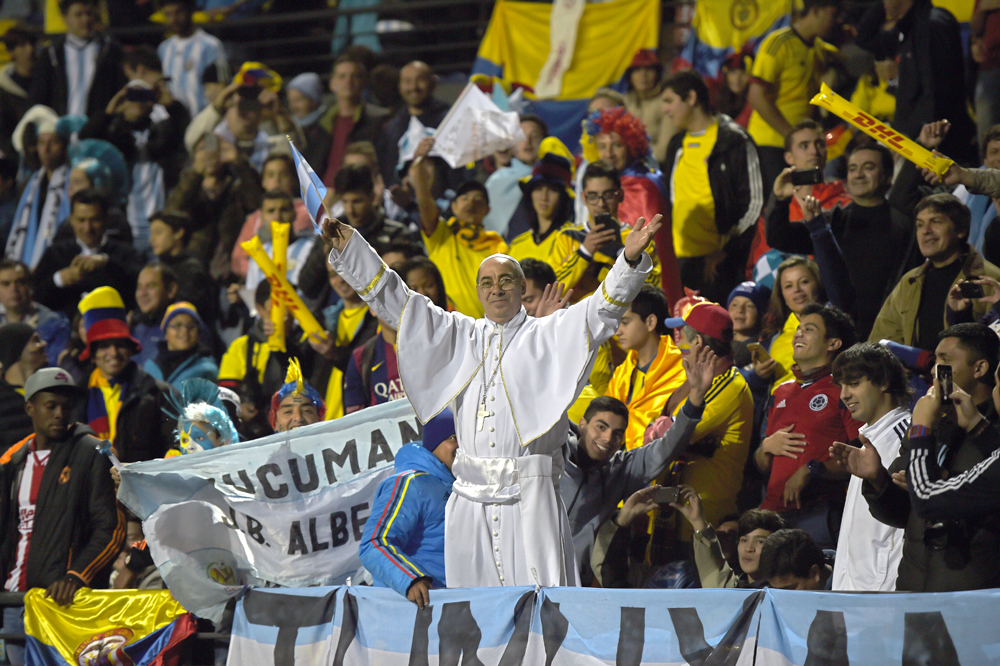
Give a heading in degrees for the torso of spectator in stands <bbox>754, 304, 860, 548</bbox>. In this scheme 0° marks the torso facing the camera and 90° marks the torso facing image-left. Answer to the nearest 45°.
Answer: approximately 45°

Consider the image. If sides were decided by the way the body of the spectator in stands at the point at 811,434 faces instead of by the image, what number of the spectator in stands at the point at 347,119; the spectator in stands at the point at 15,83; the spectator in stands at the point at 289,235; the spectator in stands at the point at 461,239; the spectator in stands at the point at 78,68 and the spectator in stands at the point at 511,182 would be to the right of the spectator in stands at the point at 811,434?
6

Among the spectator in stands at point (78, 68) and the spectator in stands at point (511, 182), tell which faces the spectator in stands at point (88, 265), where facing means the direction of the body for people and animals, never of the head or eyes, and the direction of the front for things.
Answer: the spectator in stands at point (78, 68)

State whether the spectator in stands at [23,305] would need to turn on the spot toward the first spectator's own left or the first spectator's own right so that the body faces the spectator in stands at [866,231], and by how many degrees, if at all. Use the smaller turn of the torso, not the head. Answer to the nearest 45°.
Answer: approximately 45° to the first spectator's own left

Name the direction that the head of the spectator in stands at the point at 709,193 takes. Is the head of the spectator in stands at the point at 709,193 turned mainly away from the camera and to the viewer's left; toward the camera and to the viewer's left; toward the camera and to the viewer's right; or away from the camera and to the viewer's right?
toward the camera and to the viewer's left

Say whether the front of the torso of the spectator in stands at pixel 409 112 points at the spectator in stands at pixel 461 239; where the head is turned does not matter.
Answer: yes

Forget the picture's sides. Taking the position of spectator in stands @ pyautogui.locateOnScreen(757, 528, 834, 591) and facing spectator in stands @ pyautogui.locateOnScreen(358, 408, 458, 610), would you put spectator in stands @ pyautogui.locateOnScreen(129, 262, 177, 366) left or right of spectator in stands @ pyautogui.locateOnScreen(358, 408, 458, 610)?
right

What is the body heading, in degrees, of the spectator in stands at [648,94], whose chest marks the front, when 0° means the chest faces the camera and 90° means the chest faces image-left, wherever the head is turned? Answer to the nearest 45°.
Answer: approximately 0°

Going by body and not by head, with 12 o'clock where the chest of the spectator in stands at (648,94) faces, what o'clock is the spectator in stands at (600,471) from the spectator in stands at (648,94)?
the spectator in stands at (600,471) is roughly at 12 o'clock from the spectator in stands at (648,94).

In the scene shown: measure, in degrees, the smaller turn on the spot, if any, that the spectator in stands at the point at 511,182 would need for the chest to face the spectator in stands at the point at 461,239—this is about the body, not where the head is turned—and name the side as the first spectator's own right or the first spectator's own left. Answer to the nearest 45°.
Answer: approximately 45° to the first spectator's own right
